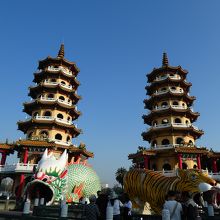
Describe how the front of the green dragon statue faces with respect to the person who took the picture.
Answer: facing the viewer and to the left of the viewer

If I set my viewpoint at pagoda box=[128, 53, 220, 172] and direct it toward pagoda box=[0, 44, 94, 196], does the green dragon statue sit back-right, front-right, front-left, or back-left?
front-left

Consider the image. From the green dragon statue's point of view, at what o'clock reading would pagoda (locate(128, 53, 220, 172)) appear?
The pagoda is roughly at 6 o'clock from the green dragon statue.

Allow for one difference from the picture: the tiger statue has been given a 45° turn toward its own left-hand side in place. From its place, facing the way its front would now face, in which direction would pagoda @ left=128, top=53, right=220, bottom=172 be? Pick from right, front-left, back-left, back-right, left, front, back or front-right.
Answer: front-left

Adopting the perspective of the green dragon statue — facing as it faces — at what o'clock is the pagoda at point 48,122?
The pagoda is roughly at 4 o'clock from the green dragon statue.

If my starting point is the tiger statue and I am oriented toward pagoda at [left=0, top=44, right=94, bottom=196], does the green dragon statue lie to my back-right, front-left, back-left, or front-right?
front-left

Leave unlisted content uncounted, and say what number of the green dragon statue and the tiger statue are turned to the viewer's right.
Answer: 1

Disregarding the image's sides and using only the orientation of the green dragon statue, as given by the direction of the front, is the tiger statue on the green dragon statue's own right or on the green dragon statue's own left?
on the green dragon statue's own left

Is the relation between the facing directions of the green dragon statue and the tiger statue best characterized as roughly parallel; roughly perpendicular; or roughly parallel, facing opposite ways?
roughly perpendicular

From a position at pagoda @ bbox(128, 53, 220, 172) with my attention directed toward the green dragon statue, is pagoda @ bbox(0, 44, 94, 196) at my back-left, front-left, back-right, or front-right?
front-right
